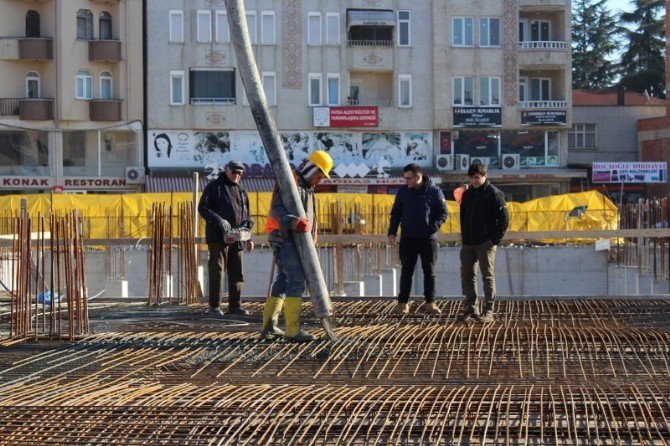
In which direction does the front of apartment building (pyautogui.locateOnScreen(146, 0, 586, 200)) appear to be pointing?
toward the camera

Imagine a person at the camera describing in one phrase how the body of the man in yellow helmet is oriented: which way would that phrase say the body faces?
to the viewer's right

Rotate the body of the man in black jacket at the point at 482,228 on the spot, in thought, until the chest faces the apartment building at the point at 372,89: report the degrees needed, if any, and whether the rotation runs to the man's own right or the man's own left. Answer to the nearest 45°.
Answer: approximately 135° to the man's own right

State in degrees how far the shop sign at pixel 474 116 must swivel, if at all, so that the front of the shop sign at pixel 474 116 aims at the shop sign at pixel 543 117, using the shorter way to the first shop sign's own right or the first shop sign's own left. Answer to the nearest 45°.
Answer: approximately 90° to the first shop sign's own left

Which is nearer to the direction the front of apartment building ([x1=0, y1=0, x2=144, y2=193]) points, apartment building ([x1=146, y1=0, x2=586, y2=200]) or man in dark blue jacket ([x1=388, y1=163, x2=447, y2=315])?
the man in dark blue jacket

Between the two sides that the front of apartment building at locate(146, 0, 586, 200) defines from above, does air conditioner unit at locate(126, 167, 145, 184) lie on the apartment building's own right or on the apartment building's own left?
on the apartment building's own right

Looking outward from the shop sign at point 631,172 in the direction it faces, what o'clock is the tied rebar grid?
The tied rebar grid is roughly at 12 o'clock from the shop sign.

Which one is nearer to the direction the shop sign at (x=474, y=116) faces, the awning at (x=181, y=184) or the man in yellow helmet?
the man in yellow helmet

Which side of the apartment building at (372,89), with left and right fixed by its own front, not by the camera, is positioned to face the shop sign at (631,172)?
left

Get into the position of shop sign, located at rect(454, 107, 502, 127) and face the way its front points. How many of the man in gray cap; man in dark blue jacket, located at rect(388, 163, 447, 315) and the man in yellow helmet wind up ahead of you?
3

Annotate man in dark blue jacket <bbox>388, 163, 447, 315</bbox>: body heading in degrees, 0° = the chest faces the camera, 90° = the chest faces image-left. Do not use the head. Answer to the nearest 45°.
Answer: approximately 0°

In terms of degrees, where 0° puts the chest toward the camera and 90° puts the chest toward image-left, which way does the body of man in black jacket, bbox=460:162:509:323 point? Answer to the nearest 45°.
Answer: approximately 45°

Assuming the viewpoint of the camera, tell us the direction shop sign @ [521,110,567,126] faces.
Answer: facing the viewer

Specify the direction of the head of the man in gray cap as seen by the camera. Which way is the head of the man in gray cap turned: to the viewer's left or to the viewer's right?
to the viewer's right
